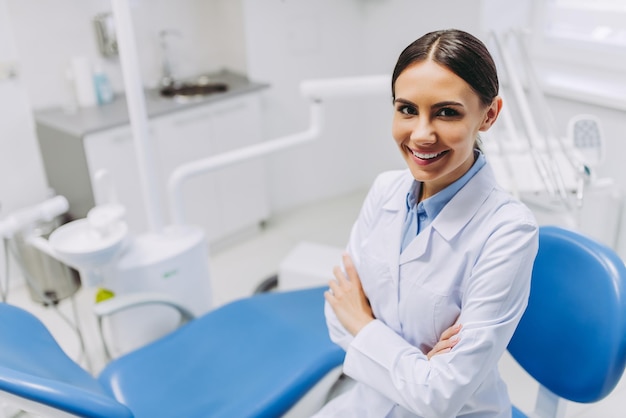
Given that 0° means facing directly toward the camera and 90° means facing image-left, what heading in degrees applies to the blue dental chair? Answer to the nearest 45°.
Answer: approximately 90°

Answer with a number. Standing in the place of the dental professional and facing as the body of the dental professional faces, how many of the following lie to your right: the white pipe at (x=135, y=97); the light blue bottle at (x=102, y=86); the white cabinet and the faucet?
4

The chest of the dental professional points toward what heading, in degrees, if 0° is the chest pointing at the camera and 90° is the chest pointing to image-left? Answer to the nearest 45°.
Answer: approximately 45°

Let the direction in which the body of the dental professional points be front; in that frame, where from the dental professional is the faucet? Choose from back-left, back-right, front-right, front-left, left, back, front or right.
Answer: right

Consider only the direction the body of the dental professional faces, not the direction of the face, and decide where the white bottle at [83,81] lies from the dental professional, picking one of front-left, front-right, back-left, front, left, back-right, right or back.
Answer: right

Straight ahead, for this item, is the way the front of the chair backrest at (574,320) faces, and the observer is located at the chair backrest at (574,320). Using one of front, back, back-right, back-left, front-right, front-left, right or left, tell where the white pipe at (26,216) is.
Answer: front-right

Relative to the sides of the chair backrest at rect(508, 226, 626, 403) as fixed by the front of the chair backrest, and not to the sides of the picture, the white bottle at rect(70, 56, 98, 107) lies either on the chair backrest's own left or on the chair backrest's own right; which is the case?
on the chair backrest's own right

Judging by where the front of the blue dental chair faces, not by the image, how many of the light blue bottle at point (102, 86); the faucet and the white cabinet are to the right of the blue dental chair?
3

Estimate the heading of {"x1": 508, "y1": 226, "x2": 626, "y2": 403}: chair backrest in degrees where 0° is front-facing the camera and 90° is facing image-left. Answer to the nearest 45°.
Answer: approximately 45°

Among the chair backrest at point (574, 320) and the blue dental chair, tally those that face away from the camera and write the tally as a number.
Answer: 0

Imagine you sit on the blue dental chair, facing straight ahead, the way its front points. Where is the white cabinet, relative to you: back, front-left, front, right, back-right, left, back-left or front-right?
right
